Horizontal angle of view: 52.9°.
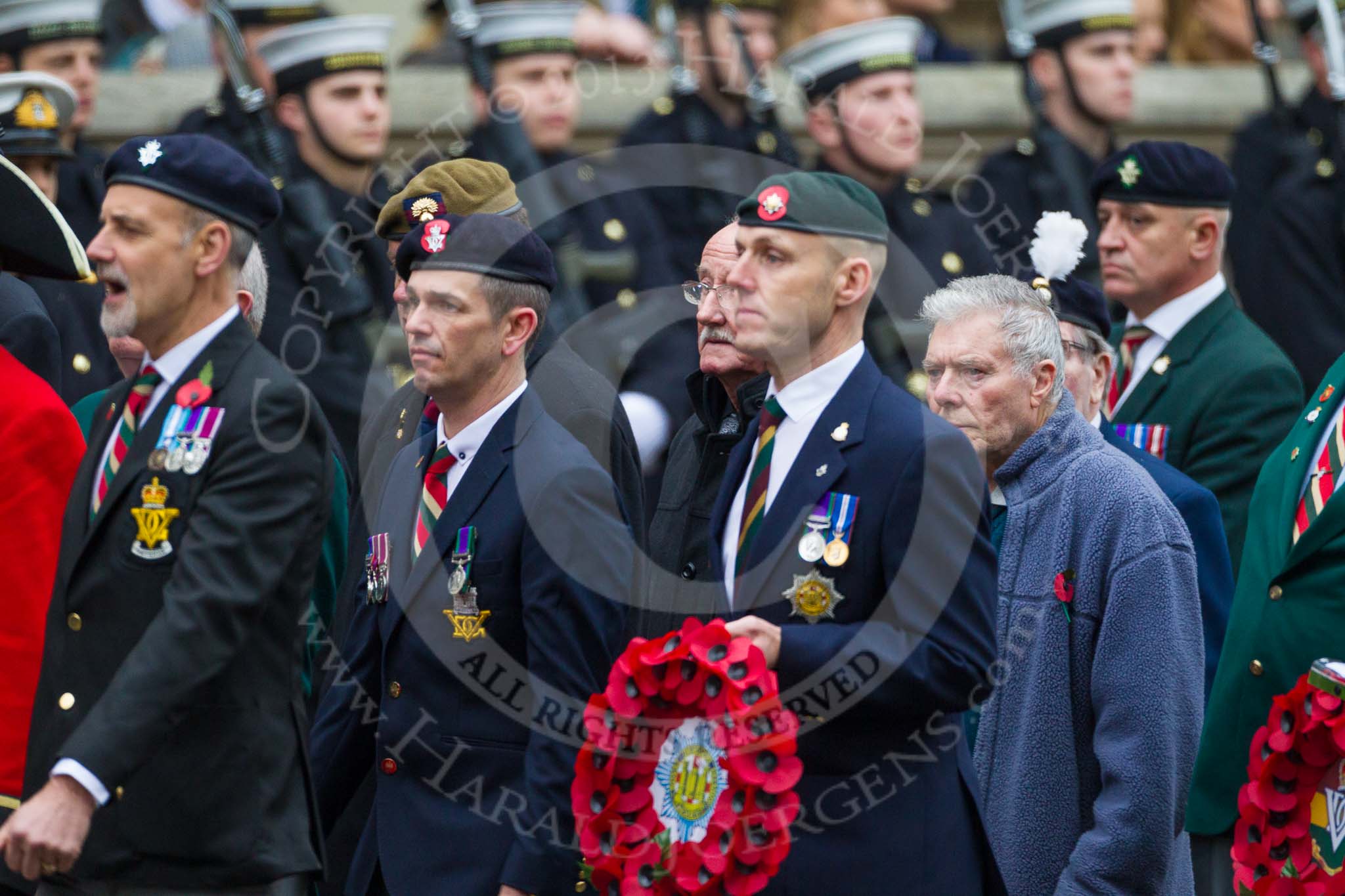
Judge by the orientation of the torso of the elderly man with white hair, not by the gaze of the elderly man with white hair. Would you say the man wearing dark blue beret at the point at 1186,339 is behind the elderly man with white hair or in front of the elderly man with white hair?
behind

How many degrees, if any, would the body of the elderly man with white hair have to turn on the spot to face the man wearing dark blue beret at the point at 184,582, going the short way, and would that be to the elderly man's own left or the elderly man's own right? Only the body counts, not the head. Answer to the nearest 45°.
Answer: approximately 45° to the elderly man's own right

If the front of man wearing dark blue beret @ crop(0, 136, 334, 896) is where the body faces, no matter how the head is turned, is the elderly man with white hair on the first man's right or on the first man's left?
on the first man's left

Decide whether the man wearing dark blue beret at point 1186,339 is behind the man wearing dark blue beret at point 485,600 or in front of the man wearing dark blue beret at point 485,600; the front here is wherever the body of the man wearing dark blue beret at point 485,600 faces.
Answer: behind

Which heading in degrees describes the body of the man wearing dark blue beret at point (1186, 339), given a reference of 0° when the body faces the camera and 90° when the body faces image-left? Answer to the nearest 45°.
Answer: approximately 45°

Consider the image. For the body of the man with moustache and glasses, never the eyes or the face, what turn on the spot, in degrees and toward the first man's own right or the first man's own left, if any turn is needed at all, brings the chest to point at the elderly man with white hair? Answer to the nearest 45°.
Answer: approximately 90° to the first man's own left

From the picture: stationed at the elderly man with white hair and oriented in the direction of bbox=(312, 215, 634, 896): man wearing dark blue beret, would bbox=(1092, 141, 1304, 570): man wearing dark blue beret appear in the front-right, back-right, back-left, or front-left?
back-right

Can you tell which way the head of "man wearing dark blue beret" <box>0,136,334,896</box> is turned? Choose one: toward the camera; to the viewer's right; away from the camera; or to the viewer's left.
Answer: to the viewer's left

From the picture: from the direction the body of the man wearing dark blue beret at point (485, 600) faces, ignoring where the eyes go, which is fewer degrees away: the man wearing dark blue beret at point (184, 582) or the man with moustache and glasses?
the man wearing dark blue beret

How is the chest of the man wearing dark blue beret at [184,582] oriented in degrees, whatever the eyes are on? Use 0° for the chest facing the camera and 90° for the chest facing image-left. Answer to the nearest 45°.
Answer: approximately 45°
